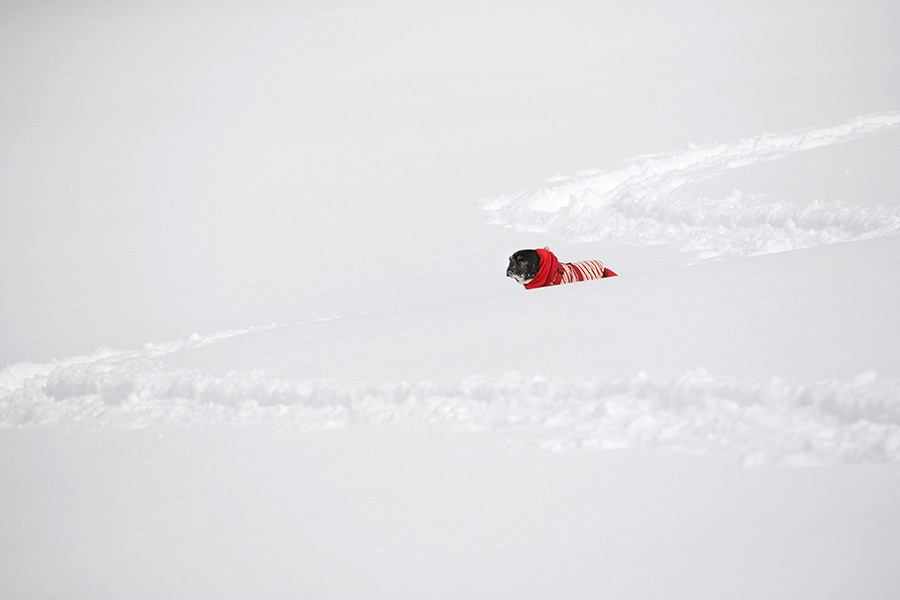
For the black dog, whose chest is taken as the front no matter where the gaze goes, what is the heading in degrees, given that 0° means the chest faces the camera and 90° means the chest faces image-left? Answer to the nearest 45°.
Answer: approximately 90°
